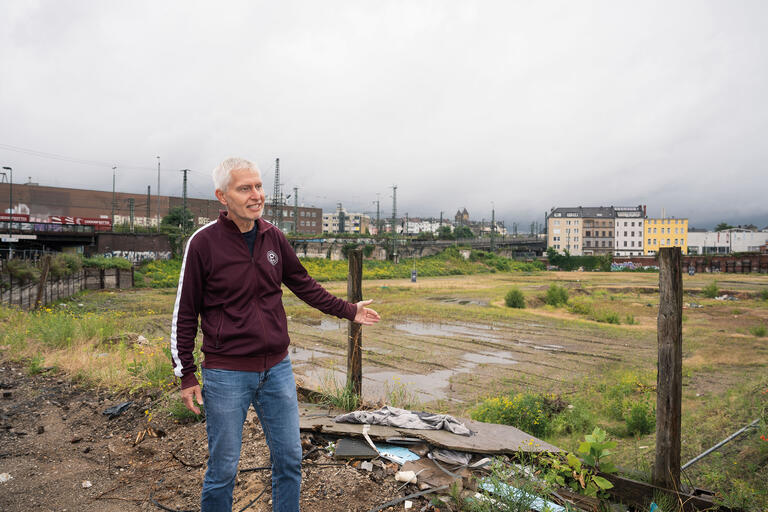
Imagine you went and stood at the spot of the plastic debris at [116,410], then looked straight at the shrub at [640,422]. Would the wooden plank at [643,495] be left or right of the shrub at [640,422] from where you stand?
right

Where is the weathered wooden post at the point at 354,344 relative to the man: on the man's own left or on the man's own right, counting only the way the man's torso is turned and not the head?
on the man's own left

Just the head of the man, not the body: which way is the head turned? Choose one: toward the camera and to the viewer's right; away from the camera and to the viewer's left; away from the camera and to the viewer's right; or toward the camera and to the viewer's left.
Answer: toward the camera and to the viewer's right

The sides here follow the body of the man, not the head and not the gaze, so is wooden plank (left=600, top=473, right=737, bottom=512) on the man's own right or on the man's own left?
on the man's own left

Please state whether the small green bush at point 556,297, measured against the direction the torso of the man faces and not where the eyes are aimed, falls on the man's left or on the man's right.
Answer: on the man's left

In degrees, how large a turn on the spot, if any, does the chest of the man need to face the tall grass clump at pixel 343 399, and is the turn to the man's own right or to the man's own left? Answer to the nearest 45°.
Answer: approximately 135° to the man's own left
